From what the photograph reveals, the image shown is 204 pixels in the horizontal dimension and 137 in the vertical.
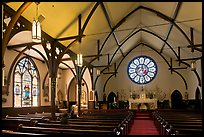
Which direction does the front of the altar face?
toward the camera

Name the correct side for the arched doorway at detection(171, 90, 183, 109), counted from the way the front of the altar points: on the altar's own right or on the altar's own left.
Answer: on the altar's own left

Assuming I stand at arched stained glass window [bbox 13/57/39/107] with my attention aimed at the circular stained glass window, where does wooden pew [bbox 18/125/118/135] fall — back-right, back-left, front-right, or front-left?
back-right

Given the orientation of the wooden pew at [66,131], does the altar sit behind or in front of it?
in front

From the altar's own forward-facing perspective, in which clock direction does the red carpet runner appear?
The red carpet runner is roughly at 12 o'clock from the altar.

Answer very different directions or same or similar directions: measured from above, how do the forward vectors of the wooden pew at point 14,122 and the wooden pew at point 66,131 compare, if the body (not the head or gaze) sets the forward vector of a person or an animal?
same or similar directions

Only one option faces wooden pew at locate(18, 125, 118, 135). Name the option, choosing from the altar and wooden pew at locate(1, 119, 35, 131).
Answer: the altar

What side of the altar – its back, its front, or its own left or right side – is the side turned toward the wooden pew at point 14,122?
front

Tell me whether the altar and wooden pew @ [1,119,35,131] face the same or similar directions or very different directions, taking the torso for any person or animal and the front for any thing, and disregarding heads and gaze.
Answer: very different directions

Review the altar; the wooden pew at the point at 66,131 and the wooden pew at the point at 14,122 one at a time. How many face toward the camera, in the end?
1

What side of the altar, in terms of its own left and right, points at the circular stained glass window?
back

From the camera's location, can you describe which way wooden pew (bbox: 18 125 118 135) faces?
facing away from the viewer and to the right of the viewer

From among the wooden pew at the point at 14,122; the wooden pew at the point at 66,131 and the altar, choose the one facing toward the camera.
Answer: the altar

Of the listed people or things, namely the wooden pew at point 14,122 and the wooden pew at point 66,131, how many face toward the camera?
0

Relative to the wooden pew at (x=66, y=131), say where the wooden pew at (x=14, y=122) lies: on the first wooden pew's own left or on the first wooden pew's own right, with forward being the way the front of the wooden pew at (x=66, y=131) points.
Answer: on the first wooden pew's own left

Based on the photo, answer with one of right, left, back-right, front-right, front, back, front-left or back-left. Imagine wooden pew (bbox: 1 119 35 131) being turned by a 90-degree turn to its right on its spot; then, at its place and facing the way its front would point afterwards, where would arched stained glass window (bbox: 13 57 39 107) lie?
back-left

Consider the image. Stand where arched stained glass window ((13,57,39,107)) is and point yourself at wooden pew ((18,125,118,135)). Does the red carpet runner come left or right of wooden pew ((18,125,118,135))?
left

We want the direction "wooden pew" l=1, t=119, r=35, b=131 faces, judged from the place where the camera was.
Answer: facing away from the viewer and to the right of the viewer
